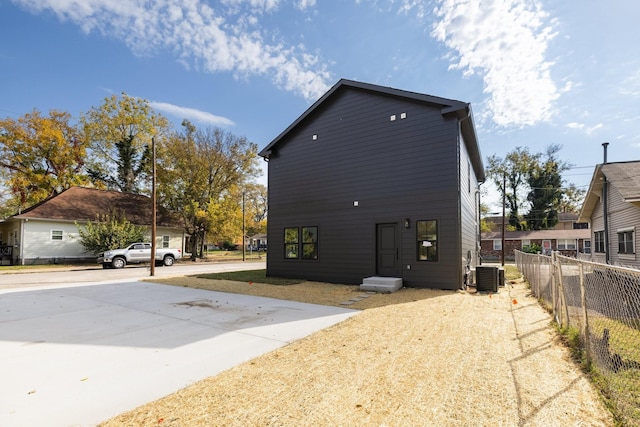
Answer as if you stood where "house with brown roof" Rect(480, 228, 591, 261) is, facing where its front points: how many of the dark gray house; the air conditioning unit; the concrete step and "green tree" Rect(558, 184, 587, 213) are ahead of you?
3

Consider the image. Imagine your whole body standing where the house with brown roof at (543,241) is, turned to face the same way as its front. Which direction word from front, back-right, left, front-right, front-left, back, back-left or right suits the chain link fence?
front

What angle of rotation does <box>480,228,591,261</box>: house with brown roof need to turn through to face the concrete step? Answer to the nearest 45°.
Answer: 0° — it already faces it

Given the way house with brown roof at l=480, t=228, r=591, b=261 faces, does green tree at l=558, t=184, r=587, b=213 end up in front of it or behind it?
behind

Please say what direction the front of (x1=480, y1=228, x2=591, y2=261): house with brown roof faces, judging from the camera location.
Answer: facing the viewer

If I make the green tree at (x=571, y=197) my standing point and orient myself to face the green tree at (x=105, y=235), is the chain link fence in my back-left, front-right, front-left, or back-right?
front-left

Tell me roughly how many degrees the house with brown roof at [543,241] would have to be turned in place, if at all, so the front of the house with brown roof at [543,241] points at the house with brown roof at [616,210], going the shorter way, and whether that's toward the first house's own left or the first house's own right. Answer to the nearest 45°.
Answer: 0° — it already faces it

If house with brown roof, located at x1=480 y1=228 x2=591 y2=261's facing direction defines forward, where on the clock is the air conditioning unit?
The air conditioning unit is roughly at 12 o'clock from the house with brown roof.

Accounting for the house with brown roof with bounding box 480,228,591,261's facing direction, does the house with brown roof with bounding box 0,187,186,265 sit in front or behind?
in front

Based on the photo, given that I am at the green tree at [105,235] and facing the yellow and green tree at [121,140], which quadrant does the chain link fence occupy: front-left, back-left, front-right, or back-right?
back-right

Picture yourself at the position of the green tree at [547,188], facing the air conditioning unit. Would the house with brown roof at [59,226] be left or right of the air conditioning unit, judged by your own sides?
right

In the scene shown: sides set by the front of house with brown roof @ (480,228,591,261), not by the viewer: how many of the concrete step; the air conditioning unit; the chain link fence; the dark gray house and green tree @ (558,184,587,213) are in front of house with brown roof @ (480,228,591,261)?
4

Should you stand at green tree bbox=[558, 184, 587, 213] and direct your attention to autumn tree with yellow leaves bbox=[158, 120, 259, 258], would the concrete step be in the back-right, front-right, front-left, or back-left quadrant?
front-left

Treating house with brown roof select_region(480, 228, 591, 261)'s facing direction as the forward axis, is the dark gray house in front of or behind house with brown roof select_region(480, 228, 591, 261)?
in front

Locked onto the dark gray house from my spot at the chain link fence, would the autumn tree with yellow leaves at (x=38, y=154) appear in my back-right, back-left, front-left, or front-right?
front-left
